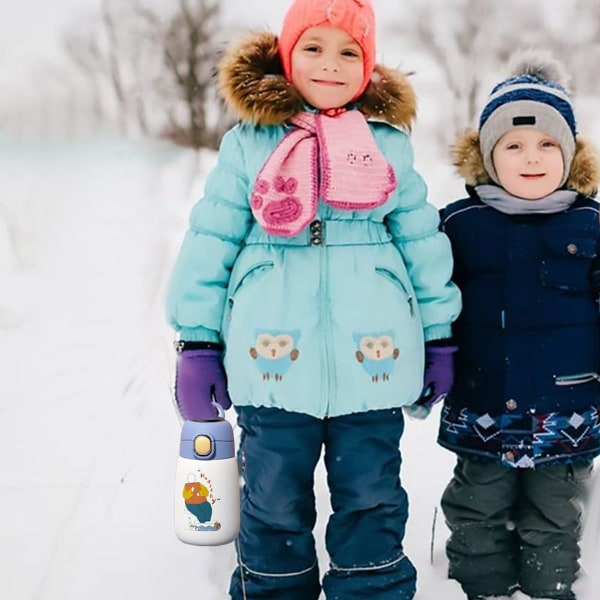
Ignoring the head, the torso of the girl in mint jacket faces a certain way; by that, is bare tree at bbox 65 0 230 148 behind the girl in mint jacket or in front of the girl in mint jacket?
behind

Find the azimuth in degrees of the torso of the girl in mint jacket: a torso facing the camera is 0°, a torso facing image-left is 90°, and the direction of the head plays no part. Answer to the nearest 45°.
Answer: approximately 0°

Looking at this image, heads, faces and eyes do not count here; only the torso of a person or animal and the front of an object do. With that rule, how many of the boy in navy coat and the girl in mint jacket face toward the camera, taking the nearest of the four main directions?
2

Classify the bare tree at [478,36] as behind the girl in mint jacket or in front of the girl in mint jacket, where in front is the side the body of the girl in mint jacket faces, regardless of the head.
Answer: behind

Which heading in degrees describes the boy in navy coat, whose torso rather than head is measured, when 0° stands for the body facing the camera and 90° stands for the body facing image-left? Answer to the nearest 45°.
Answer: approximately 0°

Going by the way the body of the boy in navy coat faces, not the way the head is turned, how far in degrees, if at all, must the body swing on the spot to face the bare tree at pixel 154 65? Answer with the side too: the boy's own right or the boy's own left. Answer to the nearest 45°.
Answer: approximately 135° to the boy's own right

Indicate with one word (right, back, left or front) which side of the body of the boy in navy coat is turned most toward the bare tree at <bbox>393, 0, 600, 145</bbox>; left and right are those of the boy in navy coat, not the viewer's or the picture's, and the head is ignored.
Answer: back

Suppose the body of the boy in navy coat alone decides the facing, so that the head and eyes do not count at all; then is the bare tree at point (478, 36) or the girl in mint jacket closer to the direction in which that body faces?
the girl in mint jacket
